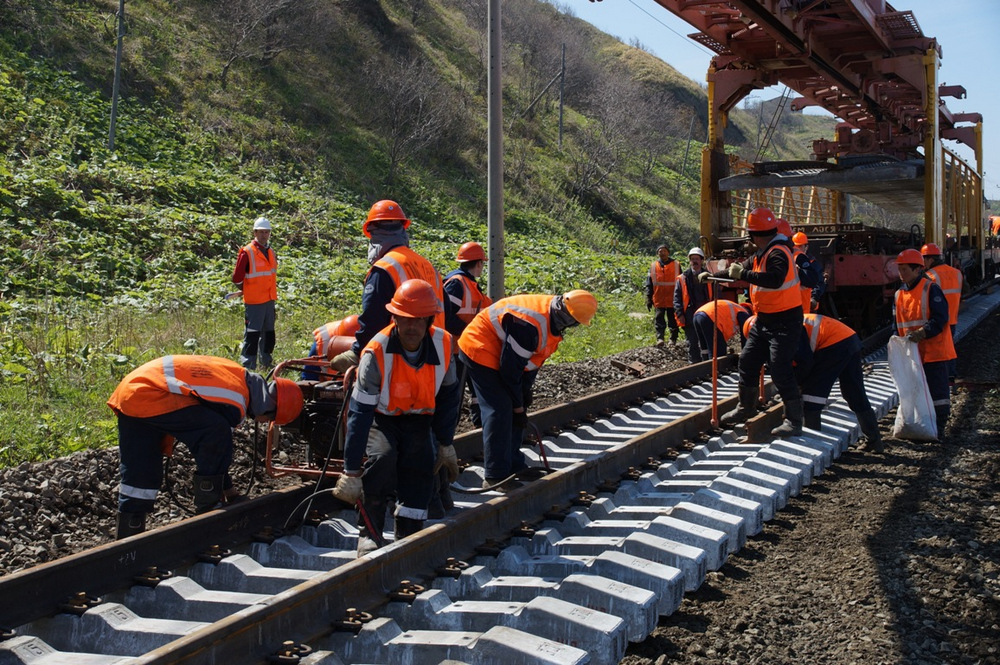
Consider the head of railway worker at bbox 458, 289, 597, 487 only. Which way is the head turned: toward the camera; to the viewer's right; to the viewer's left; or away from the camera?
to the viewer's right

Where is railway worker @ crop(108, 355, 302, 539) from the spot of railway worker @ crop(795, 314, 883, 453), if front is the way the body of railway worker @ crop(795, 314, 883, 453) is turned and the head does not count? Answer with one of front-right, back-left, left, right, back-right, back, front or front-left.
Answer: front-left

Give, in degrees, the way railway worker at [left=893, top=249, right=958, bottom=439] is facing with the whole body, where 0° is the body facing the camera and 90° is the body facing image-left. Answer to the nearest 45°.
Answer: approximately 45°

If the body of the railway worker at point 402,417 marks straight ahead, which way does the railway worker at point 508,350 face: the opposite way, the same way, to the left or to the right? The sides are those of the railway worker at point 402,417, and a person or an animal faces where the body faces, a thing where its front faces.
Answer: to the left

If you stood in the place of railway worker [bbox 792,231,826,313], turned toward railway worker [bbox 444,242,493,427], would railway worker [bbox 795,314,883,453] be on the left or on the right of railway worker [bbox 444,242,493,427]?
left

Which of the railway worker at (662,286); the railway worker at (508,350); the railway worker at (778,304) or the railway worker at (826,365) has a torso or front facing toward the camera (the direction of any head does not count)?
the railway worker at (662,286)

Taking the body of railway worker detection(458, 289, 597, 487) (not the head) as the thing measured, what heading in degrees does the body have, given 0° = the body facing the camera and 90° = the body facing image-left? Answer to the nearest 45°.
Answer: approximately 270°

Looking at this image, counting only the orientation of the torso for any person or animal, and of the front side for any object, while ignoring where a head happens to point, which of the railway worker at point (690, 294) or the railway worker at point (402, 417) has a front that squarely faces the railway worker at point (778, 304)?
the railway worker at point (690, 294)

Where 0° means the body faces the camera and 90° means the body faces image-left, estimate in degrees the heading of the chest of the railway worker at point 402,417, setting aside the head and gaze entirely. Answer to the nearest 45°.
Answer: approximately 0°

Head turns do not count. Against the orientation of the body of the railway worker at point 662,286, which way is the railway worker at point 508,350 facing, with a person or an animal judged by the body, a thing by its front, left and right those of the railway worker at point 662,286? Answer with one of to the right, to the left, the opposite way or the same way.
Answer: to the left

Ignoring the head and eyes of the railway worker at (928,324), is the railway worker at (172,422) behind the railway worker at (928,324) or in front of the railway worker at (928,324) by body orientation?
in front

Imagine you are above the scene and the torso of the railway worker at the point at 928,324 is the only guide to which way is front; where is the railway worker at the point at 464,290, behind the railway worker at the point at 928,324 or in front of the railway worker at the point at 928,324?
in front

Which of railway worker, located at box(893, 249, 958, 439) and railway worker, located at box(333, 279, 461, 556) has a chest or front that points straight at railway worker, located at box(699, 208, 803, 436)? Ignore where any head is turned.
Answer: railway worker, located at box(893, 249, 958, 439)

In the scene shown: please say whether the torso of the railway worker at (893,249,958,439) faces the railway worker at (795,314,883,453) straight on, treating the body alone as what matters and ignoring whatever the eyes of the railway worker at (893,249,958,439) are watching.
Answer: yes
